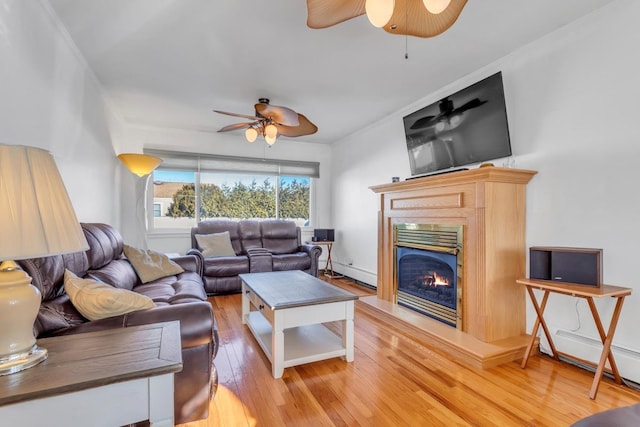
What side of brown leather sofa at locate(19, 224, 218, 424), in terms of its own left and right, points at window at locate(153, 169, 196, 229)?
left

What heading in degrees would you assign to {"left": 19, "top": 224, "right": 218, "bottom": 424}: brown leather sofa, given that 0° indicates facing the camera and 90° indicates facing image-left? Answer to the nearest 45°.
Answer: approximately 270°

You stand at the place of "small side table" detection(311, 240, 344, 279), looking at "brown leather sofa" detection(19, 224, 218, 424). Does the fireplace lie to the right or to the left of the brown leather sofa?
left

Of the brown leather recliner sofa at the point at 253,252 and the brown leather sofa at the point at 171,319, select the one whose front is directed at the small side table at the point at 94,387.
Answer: the brown leather recliner sofa

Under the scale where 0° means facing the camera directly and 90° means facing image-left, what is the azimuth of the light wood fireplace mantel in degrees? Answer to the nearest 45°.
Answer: approximately 45°

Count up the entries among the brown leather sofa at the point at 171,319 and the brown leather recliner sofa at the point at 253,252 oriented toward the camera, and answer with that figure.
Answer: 1

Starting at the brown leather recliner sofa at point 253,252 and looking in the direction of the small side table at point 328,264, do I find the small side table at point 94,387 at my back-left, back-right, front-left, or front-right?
back-right

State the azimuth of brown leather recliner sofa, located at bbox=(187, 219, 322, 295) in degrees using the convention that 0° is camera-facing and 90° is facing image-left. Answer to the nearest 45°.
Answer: approximately 0°
